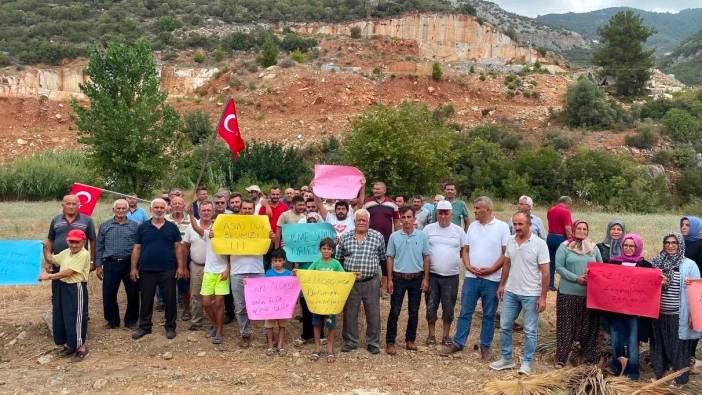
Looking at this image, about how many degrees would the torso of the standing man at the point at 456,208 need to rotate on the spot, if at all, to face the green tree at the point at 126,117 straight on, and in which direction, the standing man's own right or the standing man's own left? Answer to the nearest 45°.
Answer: approximately 135° to the standing man's own right

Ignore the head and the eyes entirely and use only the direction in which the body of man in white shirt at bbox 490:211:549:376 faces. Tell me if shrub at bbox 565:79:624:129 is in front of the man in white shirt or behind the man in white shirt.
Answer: behind

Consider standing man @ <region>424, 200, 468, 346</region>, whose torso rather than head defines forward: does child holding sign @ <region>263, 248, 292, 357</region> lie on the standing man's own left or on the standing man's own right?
on the standing man's own right

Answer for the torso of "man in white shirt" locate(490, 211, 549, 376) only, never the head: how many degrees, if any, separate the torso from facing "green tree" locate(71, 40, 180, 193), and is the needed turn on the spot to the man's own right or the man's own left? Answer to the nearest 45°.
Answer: approximately 90° to the man's own right

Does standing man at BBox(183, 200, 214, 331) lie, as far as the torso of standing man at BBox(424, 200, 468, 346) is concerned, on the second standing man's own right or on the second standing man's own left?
on the second standing man's own right

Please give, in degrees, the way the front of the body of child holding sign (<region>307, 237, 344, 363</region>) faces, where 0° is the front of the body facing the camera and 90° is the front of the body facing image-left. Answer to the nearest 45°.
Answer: approximately 0°

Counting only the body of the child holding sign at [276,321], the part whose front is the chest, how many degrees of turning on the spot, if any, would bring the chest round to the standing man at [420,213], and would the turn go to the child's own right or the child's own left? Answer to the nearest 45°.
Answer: approximately 135° to the child's own left

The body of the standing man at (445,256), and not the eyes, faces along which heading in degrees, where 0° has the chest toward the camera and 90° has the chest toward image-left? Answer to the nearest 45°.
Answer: approximately 0°
